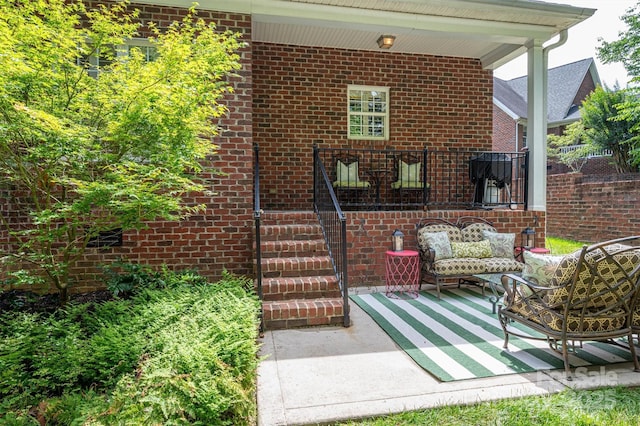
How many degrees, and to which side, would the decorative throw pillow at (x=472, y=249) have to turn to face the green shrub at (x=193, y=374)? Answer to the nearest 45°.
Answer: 0° — it already faces it

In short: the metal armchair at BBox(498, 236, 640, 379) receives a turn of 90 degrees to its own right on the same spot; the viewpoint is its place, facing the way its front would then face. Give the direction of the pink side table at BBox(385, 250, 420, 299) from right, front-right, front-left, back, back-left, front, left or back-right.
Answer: left

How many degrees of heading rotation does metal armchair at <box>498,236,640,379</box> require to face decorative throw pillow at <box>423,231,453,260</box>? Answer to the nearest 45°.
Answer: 0° — it already faces it

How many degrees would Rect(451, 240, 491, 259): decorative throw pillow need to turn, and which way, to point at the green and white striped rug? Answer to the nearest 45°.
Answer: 0° — it already faces it

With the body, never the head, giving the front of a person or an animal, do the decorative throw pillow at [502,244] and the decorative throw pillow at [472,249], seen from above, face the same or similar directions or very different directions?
same or similar directions

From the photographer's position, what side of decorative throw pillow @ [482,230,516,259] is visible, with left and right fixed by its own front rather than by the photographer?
front

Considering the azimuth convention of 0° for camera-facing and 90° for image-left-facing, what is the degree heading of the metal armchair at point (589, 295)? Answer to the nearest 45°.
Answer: approximately 135°

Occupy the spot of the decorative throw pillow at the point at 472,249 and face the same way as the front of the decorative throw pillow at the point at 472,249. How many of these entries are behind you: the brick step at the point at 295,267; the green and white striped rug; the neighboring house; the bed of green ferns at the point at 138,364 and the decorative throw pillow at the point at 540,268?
1

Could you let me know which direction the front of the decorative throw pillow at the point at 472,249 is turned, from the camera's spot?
facing the viewer

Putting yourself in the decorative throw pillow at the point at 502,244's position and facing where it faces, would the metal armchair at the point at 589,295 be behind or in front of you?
in front

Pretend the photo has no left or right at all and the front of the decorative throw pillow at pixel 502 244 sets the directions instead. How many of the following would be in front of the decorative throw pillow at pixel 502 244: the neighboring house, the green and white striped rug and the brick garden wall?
1

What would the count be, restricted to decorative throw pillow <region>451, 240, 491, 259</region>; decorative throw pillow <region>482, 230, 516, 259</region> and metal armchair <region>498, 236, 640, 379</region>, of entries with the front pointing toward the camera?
2
